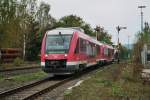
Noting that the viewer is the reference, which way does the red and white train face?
facing the viewer and to the left of the viewer
